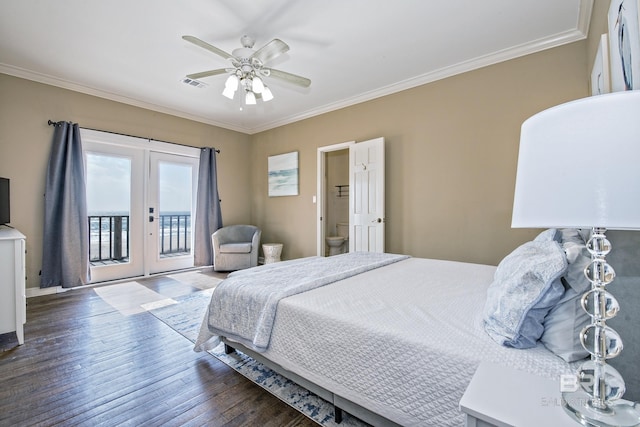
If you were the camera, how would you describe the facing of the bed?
facing away from the viewer and to the left of the viewer

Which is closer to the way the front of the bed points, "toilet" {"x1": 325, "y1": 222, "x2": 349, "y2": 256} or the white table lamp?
the toilet

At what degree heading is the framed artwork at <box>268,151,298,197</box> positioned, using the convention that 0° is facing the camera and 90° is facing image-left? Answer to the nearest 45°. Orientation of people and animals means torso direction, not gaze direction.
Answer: approximately 45°

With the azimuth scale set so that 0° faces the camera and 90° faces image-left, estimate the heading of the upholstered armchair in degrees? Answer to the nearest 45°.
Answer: approximately 0°

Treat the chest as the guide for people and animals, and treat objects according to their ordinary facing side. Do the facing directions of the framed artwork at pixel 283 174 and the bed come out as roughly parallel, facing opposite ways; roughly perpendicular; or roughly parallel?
roughly perpendicular

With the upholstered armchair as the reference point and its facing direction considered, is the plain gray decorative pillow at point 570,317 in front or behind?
in front

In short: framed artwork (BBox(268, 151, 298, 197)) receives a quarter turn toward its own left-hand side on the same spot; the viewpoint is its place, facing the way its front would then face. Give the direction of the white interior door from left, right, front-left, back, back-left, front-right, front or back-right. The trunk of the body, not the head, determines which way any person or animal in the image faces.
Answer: front

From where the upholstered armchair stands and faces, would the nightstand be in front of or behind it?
in front

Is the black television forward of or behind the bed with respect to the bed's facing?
forward

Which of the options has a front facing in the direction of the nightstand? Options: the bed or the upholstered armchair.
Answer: the upholstered armchair

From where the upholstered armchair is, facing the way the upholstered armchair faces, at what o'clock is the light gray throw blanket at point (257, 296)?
The light gray throw blanket is roughly at 12 o'clock from the upholstered armchair.
